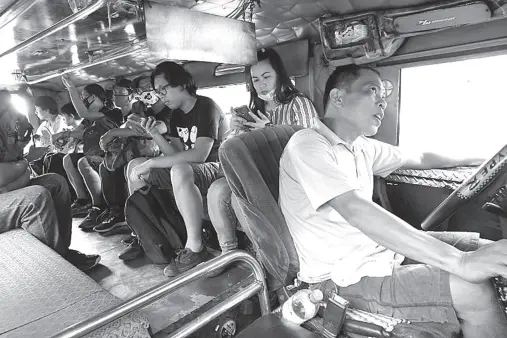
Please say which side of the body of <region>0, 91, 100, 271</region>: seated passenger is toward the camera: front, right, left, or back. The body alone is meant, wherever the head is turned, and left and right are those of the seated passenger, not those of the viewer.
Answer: right

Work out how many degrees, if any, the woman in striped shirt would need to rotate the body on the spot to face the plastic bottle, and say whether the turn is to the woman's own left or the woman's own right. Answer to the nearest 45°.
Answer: approximately 45° to the woman's own left
